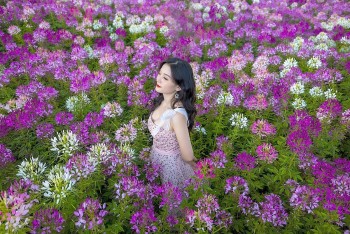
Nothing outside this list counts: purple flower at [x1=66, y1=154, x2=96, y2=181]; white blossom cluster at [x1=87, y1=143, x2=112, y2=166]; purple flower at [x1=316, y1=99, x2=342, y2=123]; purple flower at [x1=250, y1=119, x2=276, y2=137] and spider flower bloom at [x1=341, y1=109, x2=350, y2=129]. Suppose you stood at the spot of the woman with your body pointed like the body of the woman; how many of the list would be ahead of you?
2

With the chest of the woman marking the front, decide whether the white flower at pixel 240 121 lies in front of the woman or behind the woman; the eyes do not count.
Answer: behind

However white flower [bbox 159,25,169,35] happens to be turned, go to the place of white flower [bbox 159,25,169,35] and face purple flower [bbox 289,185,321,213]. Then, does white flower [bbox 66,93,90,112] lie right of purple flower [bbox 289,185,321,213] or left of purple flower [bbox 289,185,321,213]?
right

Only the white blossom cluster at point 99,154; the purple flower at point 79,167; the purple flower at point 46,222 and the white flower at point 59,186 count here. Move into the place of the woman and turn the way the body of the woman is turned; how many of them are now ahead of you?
4

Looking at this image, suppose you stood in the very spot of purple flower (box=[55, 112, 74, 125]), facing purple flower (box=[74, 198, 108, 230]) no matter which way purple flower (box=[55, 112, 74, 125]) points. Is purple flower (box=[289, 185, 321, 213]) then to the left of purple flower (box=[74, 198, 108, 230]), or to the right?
left

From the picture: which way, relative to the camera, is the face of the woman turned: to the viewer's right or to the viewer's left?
to the viewer's left

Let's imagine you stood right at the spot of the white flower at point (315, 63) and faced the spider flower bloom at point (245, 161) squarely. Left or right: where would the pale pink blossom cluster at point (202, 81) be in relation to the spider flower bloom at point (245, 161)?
right

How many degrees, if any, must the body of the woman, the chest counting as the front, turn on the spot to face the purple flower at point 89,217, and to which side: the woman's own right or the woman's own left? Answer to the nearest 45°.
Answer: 0° — they already face it

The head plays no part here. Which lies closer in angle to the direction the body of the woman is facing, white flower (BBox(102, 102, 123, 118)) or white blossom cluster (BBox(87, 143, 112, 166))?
the white blossom cluster

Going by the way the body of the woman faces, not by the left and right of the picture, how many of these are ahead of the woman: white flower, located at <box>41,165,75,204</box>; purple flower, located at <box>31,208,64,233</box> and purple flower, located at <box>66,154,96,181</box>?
3

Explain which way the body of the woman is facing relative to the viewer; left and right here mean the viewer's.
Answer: facing the viewer and to the left of the viewer

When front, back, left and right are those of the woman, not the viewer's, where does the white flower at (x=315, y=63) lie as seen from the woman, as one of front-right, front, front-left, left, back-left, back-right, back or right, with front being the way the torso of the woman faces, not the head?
back

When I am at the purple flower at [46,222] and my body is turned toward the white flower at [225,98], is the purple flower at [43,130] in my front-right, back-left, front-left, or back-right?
front-left
